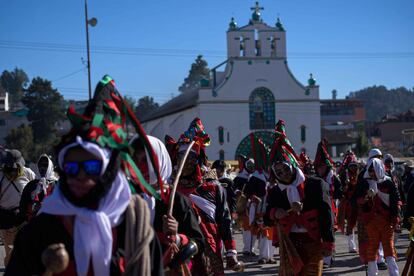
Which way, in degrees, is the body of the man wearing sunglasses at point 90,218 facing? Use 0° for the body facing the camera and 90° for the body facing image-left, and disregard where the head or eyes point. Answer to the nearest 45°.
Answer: approximately 0°

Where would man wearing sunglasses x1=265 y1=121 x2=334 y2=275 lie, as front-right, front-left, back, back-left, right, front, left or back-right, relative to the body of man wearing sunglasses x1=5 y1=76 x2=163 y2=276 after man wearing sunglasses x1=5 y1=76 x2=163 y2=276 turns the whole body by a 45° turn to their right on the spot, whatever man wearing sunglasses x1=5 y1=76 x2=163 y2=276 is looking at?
back

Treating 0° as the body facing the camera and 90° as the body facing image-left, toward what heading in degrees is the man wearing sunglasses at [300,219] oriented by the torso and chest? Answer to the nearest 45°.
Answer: approximately 45°
